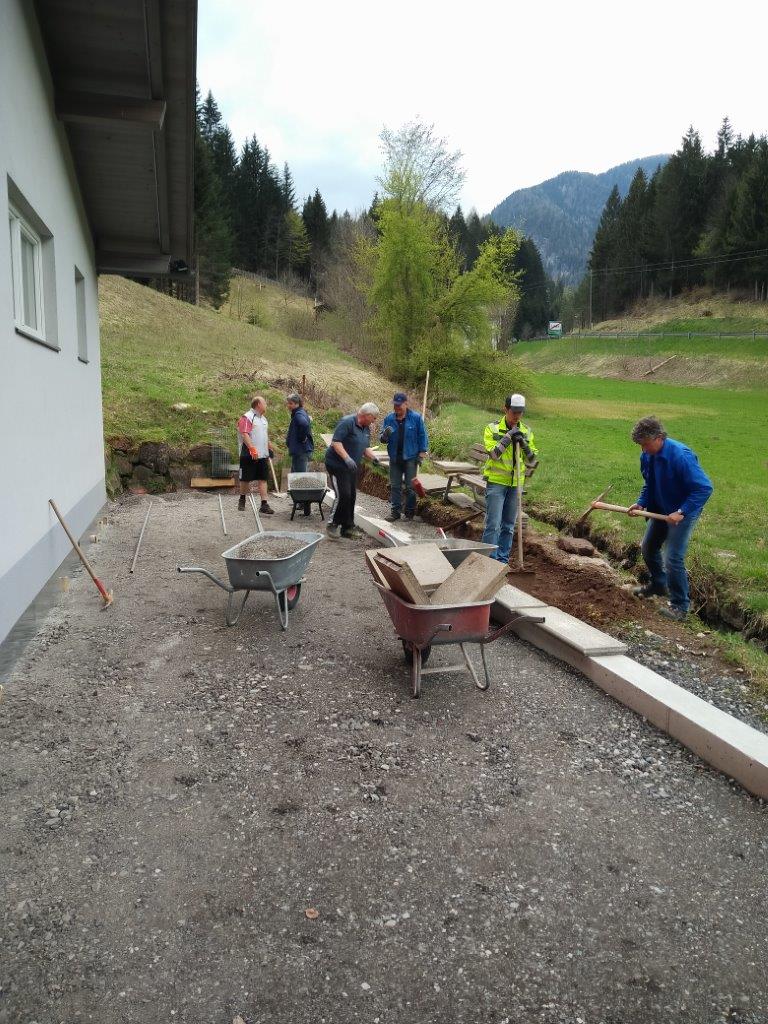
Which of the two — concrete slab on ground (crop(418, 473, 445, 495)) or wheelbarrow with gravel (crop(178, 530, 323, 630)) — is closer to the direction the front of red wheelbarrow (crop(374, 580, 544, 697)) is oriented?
the wheelbarrow with gravel

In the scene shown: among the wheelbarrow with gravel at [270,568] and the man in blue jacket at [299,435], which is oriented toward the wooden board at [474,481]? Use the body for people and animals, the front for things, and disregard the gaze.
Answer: the wheelbarrow with gravel

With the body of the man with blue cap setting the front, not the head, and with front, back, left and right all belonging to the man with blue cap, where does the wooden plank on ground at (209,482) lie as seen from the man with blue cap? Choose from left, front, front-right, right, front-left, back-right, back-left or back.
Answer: back-right

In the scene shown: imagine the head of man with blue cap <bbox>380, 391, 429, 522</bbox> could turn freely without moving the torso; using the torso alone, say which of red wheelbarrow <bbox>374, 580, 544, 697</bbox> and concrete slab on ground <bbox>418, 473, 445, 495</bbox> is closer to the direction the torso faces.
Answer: the red wheelbarrow

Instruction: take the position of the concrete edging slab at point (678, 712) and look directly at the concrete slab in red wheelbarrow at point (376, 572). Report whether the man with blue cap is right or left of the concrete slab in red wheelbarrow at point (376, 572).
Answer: right

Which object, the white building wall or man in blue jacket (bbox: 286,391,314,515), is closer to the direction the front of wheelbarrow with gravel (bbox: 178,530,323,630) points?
the man in blue jacket

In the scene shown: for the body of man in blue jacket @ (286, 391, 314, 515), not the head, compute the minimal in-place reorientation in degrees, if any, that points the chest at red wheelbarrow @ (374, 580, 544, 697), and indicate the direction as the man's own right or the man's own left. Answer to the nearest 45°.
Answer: approximately 90° to the man's own left
